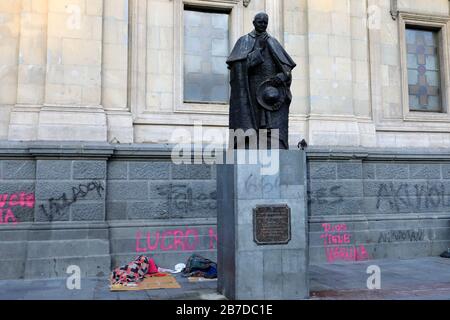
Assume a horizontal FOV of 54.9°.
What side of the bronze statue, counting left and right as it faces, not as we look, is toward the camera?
front
